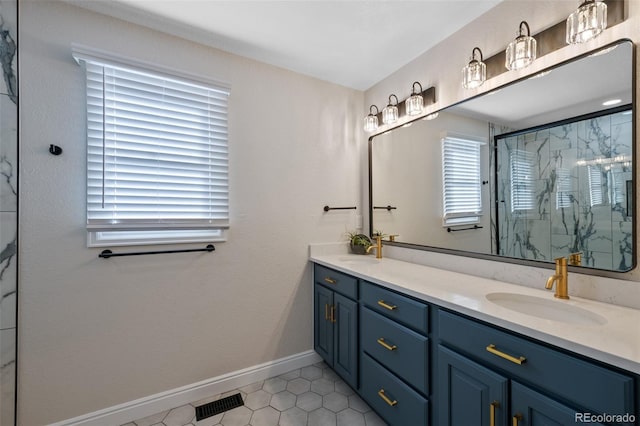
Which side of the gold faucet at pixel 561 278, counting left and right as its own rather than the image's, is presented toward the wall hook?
front

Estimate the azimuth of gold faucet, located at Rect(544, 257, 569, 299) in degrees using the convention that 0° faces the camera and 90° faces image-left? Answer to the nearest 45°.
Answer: approximately 45°

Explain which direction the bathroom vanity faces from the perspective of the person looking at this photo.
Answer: facing the viewer and to the left of the viewer

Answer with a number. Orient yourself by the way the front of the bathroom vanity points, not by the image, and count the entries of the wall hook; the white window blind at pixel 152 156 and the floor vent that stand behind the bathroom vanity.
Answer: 0

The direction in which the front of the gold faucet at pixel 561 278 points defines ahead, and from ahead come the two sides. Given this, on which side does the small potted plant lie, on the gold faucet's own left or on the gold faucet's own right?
on the gold faucet's own right

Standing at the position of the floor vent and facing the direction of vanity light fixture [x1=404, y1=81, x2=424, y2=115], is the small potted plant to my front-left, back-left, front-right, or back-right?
front-left

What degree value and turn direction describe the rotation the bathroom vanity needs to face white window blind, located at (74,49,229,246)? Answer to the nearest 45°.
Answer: approximately 45° to its right

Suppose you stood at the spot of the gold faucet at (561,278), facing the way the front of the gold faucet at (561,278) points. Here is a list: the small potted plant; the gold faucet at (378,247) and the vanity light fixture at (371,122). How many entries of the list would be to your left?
0
